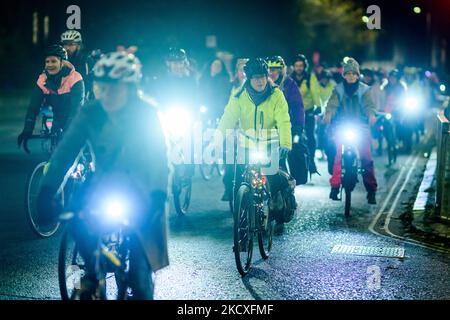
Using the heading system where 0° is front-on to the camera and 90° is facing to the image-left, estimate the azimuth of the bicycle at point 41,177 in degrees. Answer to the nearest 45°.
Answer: approximately 45°

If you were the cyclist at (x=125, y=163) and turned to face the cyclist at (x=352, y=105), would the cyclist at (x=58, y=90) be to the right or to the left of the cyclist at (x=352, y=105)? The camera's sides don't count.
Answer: left

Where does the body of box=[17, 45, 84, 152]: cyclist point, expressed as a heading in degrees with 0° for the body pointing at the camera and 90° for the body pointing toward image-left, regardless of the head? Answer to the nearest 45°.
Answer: approximately 45°

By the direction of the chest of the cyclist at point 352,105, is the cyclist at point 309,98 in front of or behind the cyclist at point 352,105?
behind

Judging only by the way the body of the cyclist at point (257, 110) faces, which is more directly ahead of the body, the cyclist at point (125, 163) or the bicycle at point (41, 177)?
the cyclist

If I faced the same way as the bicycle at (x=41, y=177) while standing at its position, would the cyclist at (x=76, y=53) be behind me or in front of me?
behind

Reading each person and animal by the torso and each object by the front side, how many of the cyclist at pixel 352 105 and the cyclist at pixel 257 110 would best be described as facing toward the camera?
2

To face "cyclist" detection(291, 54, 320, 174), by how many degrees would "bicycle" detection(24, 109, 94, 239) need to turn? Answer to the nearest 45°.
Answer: approximately 180°

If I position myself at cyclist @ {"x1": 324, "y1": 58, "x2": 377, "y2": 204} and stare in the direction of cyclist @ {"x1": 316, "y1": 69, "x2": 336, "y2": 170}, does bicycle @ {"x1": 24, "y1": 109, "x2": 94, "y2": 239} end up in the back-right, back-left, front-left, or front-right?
back-left

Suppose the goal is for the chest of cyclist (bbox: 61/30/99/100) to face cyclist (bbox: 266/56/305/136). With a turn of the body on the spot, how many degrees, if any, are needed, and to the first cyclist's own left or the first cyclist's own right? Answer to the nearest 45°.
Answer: approximately 135° to the first cyclist's own left
